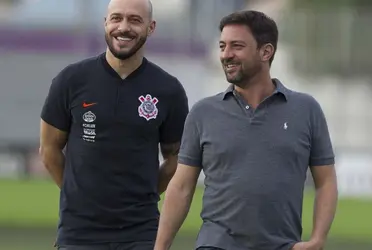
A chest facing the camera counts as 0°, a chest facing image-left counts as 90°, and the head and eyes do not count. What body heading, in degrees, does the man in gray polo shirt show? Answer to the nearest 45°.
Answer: approximately 0°

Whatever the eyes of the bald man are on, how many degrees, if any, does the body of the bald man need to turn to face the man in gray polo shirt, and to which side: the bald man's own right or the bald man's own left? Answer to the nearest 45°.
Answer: approximately 45° to the bald man's own left

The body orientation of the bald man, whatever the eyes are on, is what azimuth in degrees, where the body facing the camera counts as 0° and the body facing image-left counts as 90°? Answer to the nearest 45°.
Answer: approximately 0°

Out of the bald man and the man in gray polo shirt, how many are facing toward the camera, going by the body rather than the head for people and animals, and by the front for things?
2
